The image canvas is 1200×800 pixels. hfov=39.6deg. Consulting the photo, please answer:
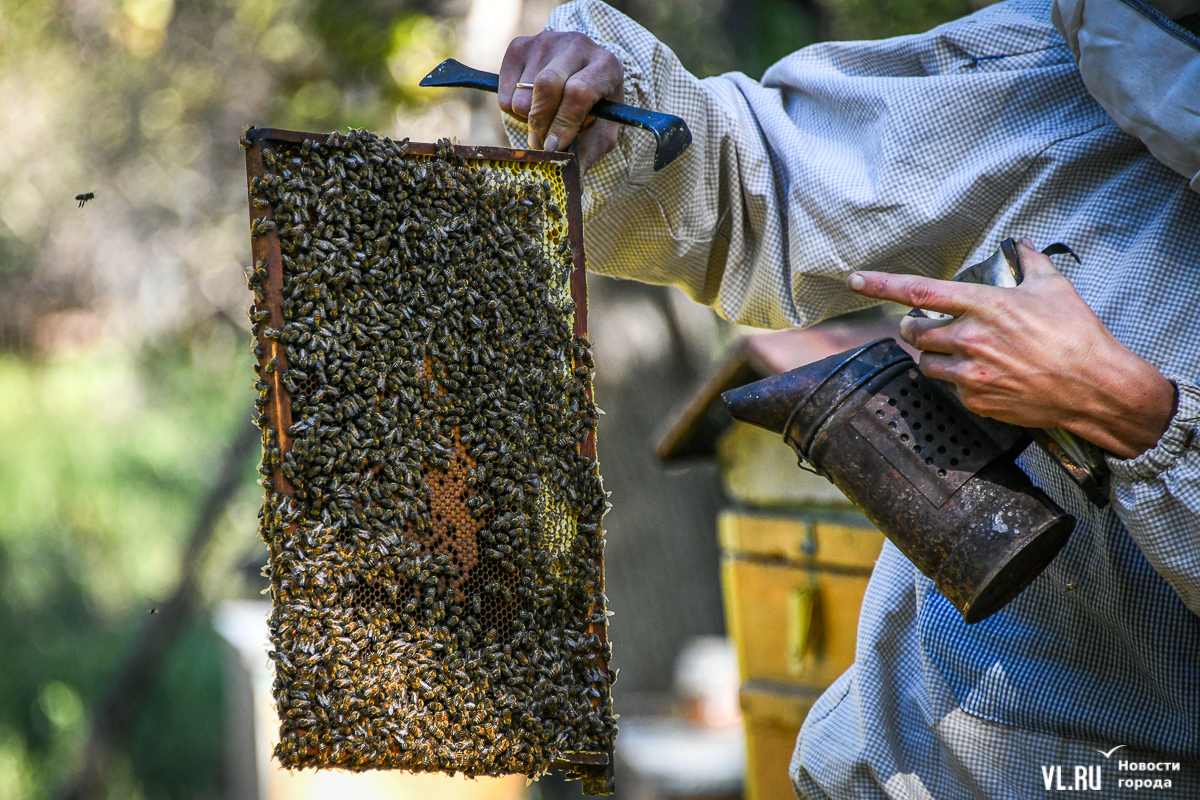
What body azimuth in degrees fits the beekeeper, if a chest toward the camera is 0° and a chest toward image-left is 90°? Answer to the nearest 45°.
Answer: approximately 45°
